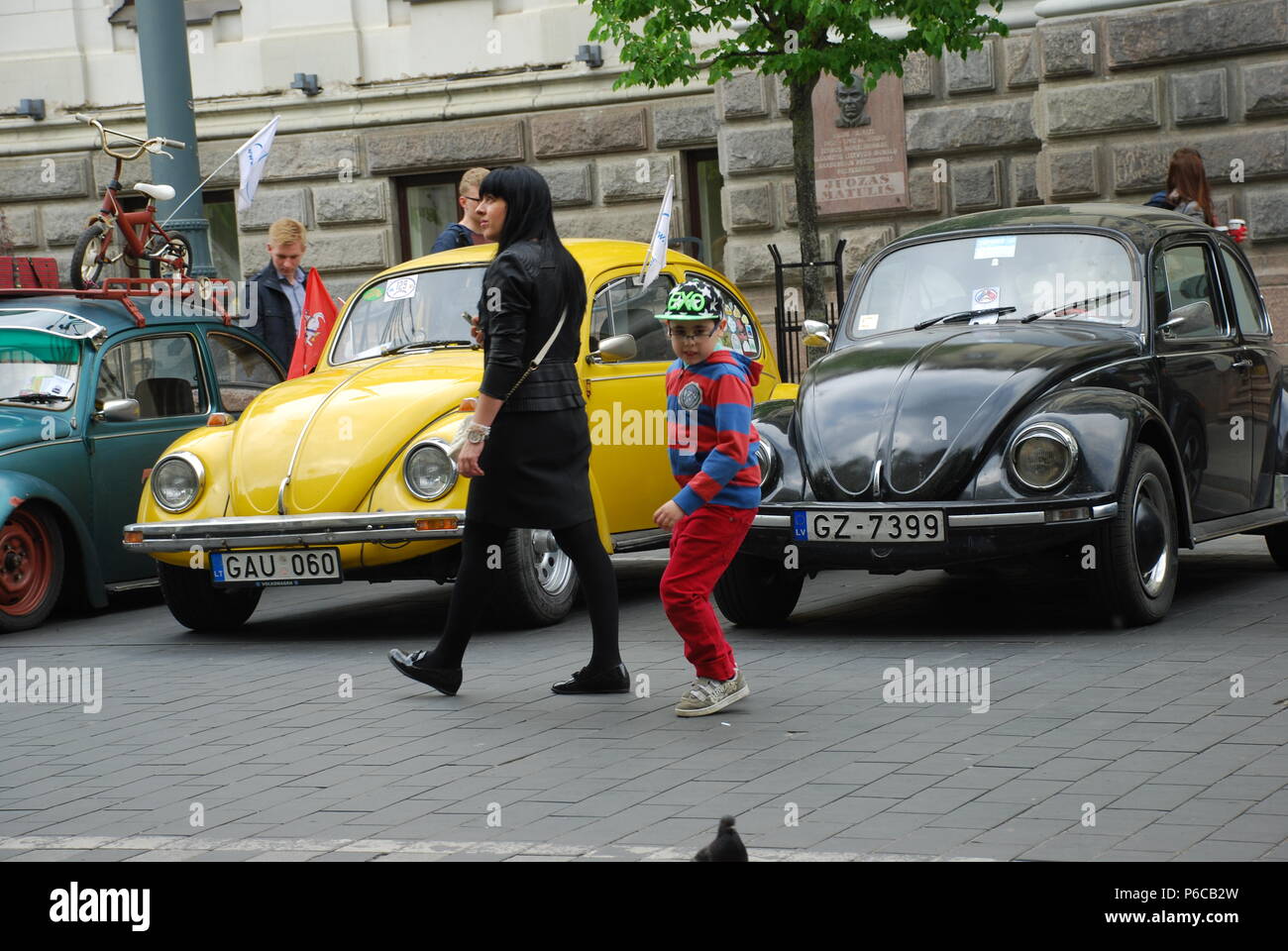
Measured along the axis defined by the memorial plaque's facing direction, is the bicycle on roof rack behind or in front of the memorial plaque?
in front

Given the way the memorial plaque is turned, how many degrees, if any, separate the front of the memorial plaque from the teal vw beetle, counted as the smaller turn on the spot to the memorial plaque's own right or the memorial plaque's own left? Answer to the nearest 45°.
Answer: approximately 45° to the memorial plaque's own right

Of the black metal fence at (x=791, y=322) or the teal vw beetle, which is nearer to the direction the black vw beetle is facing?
the teal vw beetle

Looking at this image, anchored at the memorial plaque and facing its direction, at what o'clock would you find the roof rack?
The roof rack is roughly at 1 o'clock from the memorial plaque.

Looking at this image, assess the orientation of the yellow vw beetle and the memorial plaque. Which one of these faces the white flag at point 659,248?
the memorial plaque

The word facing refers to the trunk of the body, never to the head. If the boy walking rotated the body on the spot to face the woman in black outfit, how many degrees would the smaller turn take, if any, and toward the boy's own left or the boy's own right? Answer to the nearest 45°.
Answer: approximately 90° to the boy's own right

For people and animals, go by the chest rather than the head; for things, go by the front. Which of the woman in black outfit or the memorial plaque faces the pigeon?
the memorial plaque

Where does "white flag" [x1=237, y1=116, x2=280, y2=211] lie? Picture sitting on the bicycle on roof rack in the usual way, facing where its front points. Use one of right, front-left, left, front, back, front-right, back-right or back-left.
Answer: back

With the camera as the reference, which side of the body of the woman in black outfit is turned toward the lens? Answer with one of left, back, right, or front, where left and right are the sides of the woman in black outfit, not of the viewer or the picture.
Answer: left

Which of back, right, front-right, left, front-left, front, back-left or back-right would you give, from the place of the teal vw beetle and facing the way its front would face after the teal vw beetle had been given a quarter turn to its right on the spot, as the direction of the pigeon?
back-left

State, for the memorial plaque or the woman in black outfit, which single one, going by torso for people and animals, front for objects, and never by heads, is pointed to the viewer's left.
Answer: the woman in black outfit

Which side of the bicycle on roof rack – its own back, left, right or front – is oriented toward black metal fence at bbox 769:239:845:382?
back

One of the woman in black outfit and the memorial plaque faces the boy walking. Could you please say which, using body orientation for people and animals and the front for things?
the memorial plaque

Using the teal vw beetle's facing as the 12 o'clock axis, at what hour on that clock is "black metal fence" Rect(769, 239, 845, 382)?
The black metal fence is roughly at 6 o'clock from the teal vw beetle.

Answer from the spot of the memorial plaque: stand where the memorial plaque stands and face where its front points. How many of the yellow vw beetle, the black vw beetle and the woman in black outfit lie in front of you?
3

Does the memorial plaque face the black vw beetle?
yes
